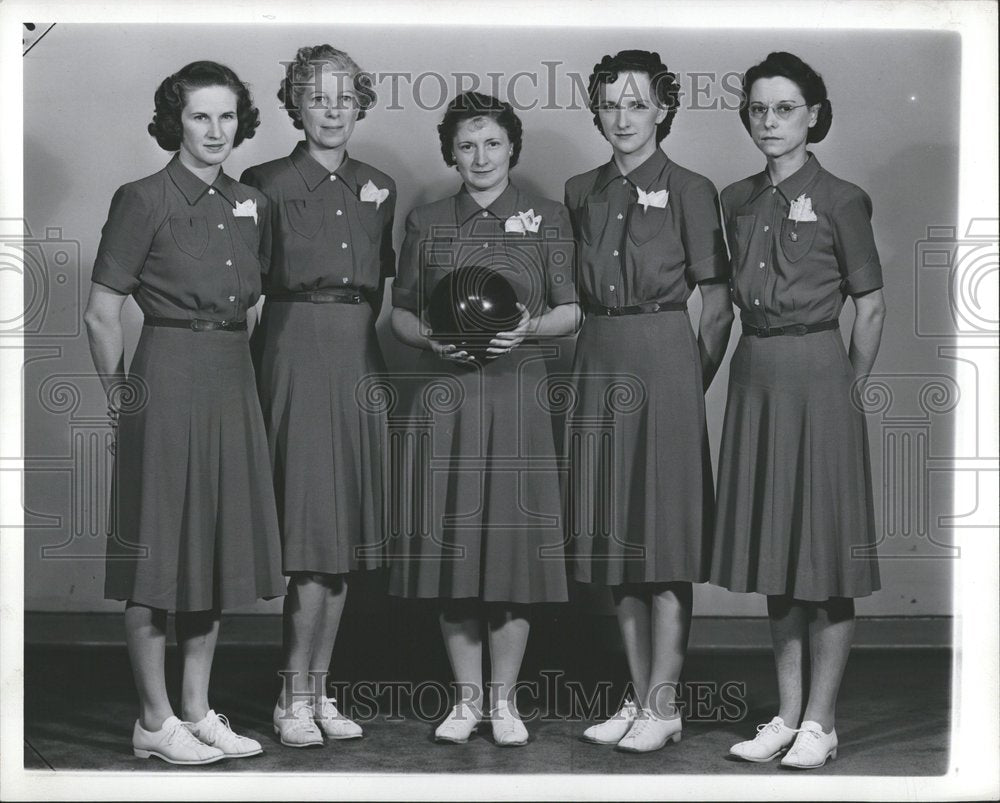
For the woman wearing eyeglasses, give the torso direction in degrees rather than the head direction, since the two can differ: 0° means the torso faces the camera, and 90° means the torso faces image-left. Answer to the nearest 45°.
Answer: approximately 45°
